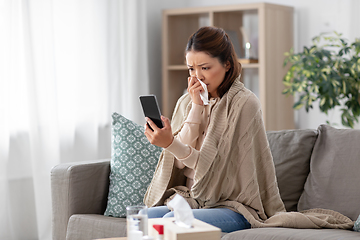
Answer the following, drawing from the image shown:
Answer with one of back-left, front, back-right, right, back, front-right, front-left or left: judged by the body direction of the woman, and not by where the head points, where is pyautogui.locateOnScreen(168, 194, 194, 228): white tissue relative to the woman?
front-left

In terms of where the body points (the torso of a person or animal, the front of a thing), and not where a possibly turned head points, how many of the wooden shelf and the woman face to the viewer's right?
0

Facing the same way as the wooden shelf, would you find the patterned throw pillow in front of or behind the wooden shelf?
in front

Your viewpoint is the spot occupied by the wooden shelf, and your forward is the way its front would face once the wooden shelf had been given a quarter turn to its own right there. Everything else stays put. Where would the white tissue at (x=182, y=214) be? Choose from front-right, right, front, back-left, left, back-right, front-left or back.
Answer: back-left

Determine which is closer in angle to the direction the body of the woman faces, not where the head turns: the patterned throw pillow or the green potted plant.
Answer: the patterned throw pillow

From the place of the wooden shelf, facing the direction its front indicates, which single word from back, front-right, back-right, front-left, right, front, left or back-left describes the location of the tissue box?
front-left

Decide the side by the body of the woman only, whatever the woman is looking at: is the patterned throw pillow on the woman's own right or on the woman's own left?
on the woman's own right

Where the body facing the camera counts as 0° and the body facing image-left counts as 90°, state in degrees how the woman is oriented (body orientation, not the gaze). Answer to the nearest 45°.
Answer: approximately 45°

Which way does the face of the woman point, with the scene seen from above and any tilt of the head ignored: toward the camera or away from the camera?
toward the camera

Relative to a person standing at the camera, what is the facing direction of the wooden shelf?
facing the viewer and to the left of the viewer

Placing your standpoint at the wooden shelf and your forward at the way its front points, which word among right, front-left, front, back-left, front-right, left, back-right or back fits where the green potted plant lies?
left

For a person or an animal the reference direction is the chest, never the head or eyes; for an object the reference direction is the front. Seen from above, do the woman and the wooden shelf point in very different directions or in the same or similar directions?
same or similar directions
